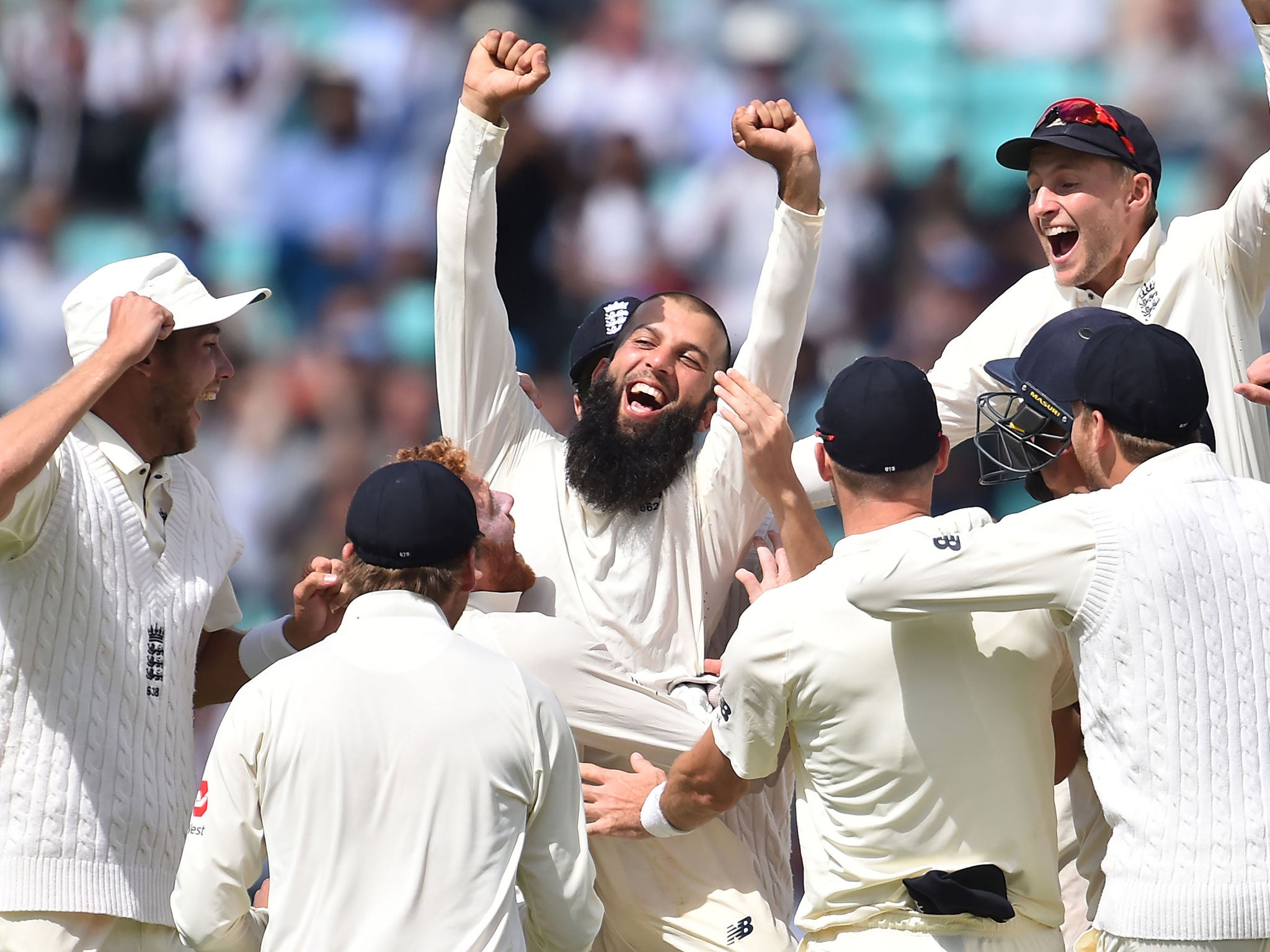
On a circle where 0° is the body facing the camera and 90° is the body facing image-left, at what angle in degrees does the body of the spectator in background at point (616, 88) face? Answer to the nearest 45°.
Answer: approximately 0°

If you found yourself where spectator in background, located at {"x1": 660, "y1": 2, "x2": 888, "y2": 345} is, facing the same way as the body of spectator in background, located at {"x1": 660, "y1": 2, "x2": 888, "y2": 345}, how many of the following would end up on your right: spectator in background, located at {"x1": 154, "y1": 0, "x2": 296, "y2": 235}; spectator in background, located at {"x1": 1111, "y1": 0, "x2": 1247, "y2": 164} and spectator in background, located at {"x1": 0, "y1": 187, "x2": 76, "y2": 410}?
2

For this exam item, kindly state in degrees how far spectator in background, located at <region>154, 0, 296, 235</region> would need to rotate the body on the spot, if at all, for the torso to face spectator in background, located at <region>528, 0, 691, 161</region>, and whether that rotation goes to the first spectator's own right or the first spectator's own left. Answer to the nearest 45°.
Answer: approximately 90° to the first spectator's own left

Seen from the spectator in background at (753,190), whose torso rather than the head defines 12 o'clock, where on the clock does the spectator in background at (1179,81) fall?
the spectator in background at (1179,81) is roughly at 9 o'clock from the spectator in background at (753,190).

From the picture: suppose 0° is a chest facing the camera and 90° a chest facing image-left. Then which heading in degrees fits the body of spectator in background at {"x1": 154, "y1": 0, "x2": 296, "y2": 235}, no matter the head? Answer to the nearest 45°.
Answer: approximately 0°

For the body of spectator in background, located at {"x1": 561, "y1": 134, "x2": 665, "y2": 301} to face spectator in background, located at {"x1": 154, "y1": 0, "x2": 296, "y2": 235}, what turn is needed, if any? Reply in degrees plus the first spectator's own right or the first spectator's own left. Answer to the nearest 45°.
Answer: approximately 90° to the first spectator's own right

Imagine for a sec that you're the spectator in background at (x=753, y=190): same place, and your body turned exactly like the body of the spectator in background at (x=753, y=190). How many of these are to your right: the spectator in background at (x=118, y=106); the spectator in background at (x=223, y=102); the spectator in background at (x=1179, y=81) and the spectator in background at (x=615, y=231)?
3

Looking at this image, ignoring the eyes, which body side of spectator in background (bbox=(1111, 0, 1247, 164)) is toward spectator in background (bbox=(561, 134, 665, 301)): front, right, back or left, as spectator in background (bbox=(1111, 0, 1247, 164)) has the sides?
right
